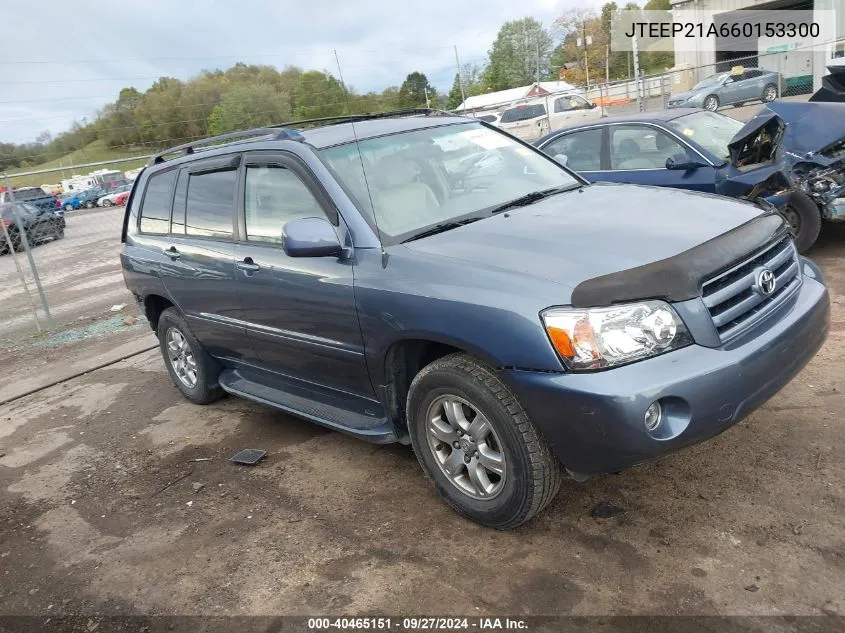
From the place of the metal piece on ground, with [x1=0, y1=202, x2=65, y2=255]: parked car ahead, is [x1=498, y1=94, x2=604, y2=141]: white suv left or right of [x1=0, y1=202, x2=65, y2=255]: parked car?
right

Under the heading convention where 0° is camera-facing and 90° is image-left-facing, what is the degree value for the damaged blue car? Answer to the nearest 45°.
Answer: approximately 315°

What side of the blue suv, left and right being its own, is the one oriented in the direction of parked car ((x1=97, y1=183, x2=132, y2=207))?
back

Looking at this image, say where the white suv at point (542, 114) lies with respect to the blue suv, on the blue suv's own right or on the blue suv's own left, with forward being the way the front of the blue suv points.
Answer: on the blue suv's own left

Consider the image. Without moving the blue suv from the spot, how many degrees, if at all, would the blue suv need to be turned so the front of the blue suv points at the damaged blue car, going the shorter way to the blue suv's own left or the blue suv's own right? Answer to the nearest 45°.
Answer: approximately 90° to the blue suv's own left

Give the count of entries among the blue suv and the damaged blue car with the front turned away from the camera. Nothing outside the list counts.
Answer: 0

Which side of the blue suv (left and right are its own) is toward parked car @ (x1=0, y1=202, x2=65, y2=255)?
back

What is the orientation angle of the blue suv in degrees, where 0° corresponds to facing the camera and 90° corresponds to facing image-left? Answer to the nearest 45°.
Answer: approximately 315°

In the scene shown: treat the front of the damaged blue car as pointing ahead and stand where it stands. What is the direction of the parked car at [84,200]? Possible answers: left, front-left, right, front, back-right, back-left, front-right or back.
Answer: back

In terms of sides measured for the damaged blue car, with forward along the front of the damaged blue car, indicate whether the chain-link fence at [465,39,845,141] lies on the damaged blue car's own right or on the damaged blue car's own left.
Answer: on the damaged blue car's own left
